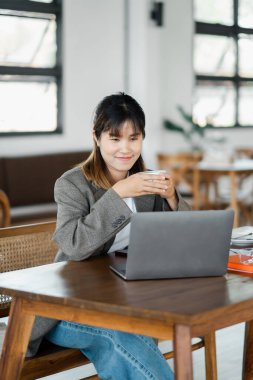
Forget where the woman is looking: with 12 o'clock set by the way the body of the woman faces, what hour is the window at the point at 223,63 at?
The window is roughly at 8 o'clock from the woman.

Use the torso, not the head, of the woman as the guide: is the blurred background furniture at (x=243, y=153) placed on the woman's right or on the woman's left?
on the woman's left

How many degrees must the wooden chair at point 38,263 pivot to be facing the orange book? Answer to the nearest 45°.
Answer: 0° — it already faces it

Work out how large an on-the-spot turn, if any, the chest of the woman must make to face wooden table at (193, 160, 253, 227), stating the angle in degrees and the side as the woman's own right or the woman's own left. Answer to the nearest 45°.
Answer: approximately 135° to the woman's own left

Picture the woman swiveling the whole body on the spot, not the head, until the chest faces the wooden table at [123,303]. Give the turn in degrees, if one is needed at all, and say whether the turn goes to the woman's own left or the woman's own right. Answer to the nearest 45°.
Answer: approximately 45° to the woman's own right

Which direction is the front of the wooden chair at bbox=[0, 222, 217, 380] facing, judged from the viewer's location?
facing the viewer and to the right of the viewer

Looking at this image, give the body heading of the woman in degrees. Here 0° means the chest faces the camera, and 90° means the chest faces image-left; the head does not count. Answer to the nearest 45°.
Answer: approximately 315°

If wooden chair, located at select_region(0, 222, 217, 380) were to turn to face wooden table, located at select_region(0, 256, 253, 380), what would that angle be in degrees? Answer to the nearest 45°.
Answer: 0° — it already faces it

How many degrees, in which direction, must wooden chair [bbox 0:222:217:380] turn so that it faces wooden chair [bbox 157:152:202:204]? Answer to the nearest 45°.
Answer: approximately 135° to its left

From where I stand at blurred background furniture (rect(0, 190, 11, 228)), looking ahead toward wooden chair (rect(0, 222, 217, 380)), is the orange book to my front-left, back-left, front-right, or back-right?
front-left

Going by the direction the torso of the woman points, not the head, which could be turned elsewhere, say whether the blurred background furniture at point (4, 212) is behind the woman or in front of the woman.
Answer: behind
